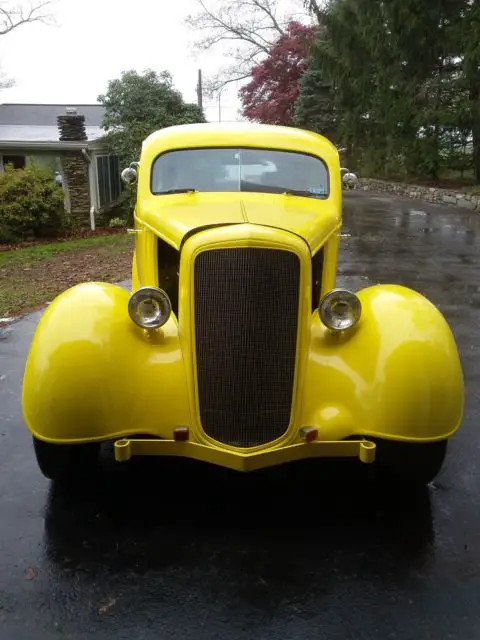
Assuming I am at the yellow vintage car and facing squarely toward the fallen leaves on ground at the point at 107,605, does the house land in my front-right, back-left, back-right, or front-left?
back-right

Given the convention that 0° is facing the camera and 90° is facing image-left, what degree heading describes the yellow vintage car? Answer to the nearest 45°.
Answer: approximately 0°

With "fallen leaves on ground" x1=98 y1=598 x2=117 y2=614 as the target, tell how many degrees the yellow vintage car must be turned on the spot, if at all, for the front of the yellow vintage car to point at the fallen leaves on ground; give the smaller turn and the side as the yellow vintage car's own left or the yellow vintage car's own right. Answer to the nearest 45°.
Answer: approximately 45° to the yellow vintage car's own right

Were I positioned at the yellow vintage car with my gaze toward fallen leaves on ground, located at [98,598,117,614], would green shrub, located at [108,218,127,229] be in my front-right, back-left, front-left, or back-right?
back-right

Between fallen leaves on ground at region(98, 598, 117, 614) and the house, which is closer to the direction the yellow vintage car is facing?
the fallen leaves on ground

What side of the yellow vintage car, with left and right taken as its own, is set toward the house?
back

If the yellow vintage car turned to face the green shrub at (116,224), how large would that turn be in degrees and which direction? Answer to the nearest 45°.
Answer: approximately 180°
